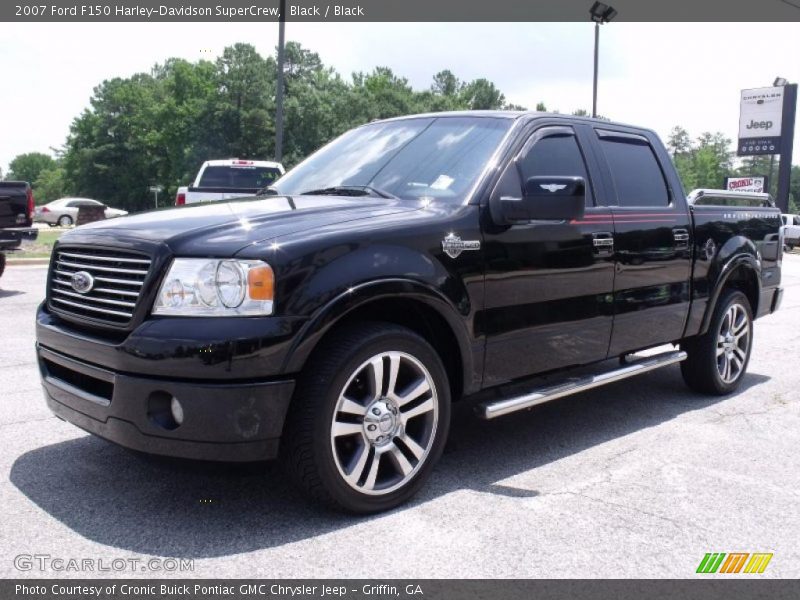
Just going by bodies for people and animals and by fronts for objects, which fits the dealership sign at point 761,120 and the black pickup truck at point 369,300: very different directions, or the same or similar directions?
same or similar directions

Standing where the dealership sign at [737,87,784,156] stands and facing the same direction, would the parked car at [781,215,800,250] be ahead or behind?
ahead

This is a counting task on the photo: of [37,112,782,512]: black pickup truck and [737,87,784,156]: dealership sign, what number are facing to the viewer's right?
0

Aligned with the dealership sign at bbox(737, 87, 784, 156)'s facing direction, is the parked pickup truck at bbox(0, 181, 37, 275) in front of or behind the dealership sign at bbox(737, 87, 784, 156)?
in front

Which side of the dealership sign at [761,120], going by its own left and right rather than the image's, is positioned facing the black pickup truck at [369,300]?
front

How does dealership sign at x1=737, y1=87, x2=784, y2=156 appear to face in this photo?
toward the camera

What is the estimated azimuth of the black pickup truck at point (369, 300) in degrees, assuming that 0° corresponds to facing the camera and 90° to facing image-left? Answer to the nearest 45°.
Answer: approximately 45°

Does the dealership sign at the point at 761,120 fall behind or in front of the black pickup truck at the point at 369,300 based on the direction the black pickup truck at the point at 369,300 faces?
behind

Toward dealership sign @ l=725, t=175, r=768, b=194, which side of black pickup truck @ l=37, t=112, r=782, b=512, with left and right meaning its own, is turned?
back
